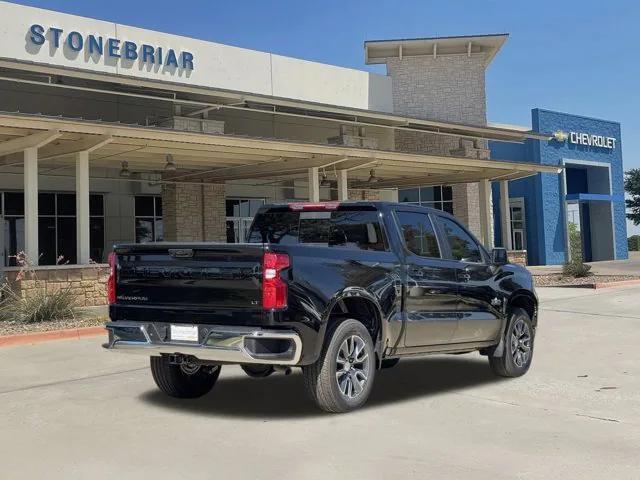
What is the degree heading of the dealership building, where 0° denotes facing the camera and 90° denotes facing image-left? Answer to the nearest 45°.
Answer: approximately 315°

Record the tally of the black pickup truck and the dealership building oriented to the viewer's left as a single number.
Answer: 0

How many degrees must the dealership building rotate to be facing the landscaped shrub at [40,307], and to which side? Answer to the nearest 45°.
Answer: approximately 45° to its right

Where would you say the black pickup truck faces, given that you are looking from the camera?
facing away from the viewer and to the right of the viewer

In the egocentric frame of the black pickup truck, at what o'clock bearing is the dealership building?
The dealership building is roughly at 10 o'clock from the black pickup truck.

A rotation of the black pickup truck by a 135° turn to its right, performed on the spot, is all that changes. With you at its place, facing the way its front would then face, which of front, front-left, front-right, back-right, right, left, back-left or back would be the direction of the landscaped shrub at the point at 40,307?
back-right
